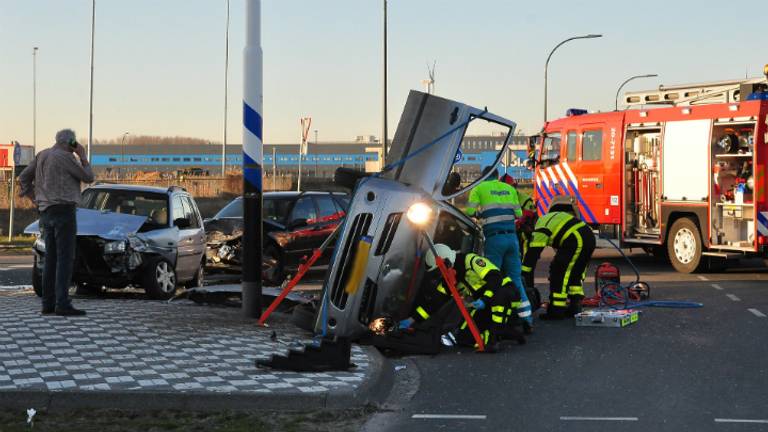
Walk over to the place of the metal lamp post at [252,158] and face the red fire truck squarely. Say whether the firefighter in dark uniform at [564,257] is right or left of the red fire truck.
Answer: right

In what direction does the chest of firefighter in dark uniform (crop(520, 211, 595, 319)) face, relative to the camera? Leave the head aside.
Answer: to the viewer's left

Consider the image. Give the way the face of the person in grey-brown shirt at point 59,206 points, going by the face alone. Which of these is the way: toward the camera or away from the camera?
away from the camera

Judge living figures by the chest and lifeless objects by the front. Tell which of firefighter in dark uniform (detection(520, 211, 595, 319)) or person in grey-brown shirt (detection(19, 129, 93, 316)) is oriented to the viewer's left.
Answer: the firefighter in dark uniform

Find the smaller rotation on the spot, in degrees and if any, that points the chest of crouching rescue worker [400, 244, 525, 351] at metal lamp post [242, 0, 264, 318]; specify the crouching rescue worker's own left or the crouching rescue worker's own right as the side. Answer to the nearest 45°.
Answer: approximately 45° to the crouching rescue worker's own right

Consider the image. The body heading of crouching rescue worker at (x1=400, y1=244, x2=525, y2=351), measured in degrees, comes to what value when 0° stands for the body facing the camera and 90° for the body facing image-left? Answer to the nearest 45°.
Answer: approximately 90°

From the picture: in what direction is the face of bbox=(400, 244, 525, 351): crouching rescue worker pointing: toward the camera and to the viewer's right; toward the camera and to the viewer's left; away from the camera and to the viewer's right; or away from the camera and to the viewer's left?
away from the camera and to the viewer's left

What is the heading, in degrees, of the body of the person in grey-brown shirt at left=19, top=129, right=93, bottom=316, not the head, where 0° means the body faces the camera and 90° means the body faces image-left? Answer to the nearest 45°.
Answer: approximately 225°
